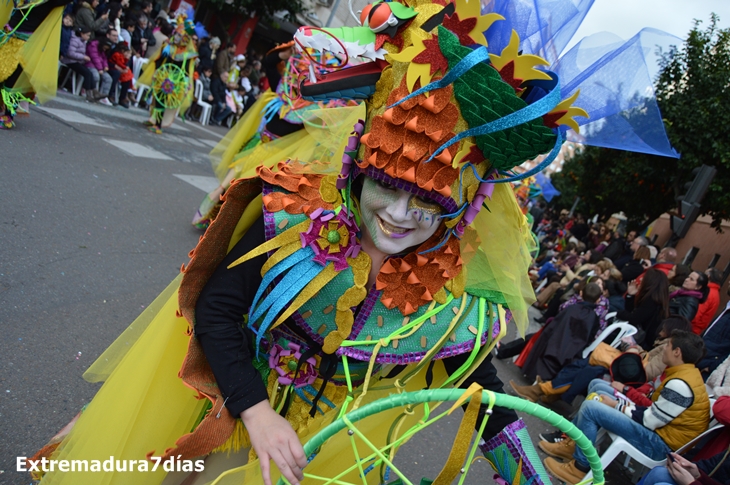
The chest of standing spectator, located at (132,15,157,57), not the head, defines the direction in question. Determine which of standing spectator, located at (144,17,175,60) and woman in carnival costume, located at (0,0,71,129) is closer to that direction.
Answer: the woman in carnival costume

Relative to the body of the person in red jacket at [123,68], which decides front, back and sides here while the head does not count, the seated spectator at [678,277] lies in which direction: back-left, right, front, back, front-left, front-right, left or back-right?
front

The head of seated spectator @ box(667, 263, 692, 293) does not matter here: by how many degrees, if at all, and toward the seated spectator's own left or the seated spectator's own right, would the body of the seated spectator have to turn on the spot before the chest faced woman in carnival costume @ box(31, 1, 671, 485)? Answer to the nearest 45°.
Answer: approximately 90° to the seated spectator's own left

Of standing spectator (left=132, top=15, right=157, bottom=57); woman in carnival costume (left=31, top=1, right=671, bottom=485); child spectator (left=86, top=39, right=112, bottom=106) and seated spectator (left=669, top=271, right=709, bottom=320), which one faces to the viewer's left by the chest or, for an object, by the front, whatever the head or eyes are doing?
seated spectator (left=669, top=271, right=709, bottom=320)

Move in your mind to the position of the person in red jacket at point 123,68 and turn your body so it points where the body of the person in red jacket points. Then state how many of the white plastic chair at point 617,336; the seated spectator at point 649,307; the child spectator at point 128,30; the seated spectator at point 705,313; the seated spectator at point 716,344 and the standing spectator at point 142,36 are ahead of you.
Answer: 4

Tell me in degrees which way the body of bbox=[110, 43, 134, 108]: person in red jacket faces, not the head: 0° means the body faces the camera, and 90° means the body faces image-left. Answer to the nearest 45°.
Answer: approximately 315°

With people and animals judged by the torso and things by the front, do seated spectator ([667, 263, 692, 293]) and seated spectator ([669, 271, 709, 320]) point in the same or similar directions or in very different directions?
same or similar directions

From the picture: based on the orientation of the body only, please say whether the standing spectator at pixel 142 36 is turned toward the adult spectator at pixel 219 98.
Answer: no

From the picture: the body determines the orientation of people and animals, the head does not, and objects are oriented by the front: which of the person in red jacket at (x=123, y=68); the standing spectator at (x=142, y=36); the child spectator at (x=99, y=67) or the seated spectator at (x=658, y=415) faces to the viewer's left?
the seated spectator at (x=658, y=415)

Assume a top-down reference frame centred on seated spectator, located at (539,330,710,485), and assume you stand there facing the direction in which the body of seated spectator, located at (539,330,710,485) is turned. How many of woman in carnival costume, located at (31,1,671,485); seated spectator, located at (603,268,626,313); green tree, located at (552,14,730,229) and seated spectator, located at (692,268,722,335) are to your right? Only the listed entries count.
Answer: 3

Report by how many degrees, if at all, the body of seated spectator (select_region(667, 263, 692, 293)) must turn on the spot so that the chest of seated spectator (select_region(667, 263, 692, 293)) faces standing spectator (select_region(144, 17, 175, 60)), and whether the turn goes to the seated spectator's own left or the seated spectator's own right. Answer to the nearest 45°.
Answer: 0° — they already face them

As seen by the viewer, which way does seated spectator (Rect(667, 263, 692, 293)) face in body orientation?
to the viewer's left

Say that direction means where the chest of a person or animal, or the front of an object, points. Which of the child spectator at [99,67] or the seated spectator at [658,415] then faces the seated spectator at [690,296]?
the child spectator

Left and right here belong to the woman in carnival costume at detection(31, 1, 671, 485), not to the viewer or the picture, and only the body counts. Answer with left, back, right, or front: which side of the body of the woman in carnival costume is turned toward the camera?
front

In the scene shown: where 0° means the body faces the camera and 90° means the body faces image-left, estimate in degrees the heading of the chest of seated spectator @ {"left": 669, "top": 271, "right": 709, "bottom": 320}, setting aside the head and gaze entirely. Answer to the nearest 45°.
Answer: approximately 90°

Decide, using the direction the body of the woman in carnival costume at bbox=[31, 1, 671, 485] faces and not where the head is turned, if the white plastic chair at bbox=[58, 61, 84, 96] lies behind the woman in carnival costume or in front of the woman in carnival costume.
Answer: behind

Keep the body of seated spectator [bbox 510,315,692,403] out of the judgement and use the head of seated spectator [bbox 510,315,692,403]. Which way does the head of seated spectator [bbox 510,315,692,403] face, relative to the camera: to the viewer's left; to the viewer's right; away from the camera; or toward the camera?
to the viewer's left
